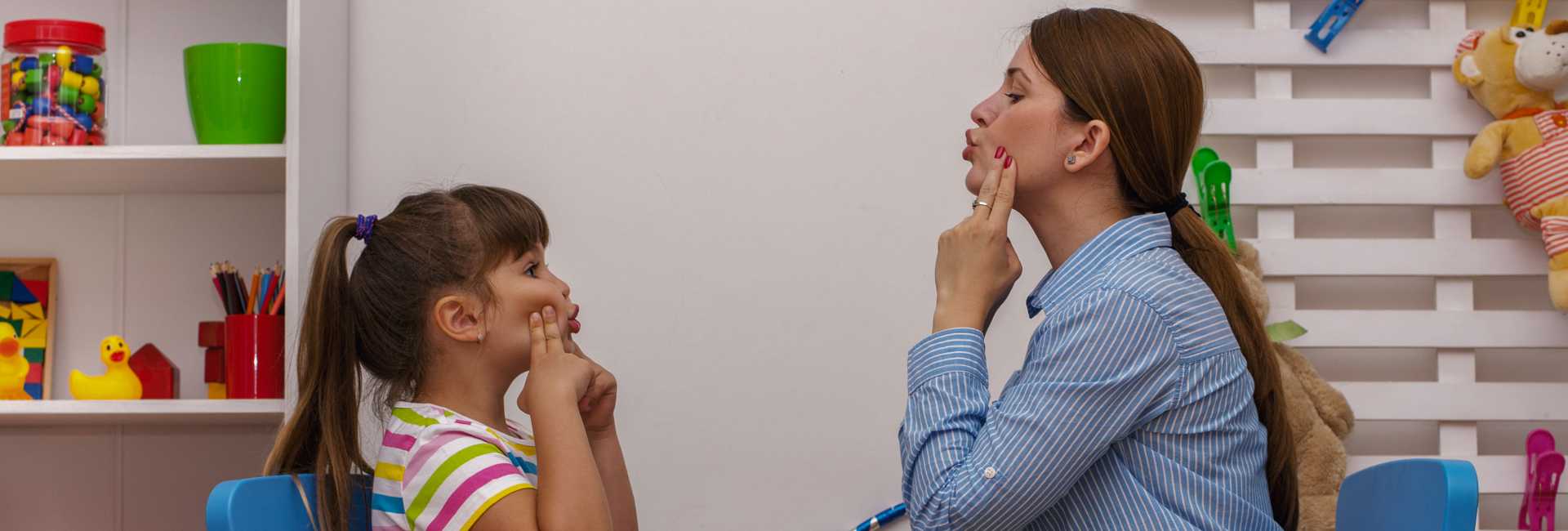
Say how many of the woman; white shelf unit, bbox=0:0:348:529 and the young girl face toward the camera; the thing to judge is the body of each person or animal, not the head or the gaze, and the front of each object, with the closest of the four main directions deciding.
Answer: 1

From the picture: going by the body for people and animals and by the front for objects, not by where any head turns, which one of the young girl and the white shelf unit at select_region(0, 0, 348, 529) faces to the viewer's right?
the young girl

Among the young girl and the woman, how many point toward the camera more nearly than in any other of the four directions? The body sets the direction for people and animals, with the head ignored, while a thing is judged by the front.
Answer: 0

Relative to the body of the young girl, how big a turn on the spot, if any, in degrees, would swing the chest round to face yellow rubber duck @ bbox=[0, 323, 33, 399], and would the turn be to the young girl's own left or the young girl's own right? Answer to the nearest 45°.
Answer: approximately 135° to the young girl's own left

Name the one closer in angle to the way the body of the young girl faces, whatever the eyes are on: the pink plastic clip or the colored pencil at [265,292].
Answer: the pink plastic clip

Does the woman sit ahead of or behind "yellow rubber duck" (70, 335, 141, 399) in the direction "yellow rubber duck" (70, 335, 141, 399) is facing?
ahead

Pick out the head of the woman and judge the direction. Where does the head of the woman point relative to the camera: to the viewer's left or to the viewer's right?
to the viewer's left

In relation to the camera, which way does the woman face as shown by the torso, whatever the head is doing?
to the viewer's left

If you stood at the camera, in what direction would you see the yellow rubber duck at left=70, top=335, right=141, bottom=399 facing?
facing the viewer and to the right of the viewer

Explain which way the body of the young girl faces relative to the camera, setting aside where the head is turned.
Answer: to the viewer's right

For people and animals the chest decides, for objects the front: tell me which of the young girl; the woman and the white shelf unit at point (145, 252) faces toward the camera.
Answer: the white shelf unit
